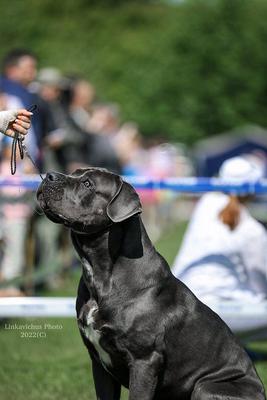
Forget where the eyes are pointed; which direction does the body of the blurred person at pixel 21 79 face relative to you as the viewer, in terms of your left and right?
facing the viewer and to the right of the viewer

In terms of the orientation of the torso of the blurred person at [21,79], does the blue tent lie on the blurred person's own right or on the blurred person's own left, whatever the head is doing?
on the blurred person's own left

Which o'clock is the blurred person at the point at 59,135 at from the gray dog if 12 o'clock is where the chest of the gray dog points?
The blurred person is roughly at 4 o'clock from the gray dog.

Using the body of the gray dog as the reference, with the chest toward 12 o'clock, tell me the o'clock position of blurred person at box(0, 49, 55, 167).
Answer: The blurred person is roughly at 4 o'clock from the gray dog.

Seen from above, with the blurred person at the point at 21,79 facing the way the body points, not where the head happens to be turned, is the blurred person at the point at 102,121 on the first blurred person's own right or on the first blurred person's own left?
on the first blurred person's own left

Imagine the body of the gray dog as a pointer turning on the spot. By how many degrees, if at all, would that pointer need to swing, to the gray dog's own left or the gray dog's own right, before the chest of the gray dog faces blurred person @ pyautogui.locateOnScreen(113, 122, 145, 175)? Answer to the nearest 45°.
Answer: approximately 135° to the gray dog's own right

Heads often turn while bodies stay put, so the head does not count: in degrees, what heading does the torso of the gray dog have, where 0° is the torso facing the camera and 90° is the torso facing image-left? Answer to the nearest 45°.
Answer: approximately 45°

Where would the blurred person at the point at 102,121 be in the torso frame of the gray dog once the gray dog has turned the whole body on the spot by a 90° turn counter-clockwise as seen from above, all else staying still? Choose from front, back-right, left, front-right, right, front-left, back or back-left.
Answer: back-left

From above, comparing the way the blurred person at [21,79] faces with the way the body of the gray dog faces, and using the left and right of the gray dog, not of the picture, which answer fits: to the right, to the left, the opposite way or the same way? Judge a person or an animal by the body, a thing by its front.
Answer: to the left

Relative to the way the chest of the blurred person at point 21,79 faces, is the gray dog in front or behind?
in front
